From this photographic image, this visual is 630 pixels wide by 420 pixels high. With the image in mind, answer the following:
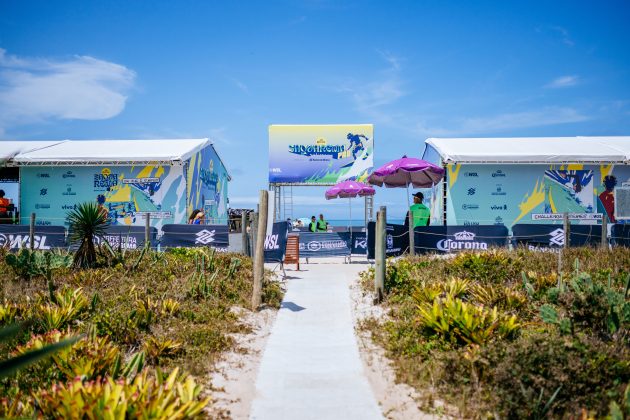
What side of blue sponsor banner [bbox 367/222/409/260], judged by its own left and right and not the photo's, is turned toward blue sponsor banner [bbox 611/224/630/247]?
left

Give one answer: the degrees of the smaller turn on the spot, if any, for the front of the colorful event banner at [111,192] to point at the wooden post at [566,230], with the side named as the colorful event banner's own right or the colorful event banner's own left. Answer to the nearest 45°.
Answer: approximately 45° to the colorful event banner's own left

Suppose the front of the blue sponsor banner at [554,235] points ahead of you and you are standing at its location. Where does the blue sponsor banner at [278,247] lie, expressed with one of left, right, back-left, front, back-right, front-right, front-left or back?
front-right

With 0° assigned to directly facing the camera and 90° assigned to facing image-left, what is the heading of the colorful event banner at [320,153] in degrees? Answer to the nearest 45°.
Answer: approximately 0°

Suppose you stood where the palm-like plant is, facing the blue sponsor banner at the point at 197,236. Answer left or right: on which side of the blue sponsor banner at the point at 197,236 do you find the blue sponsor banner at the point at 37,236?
left
